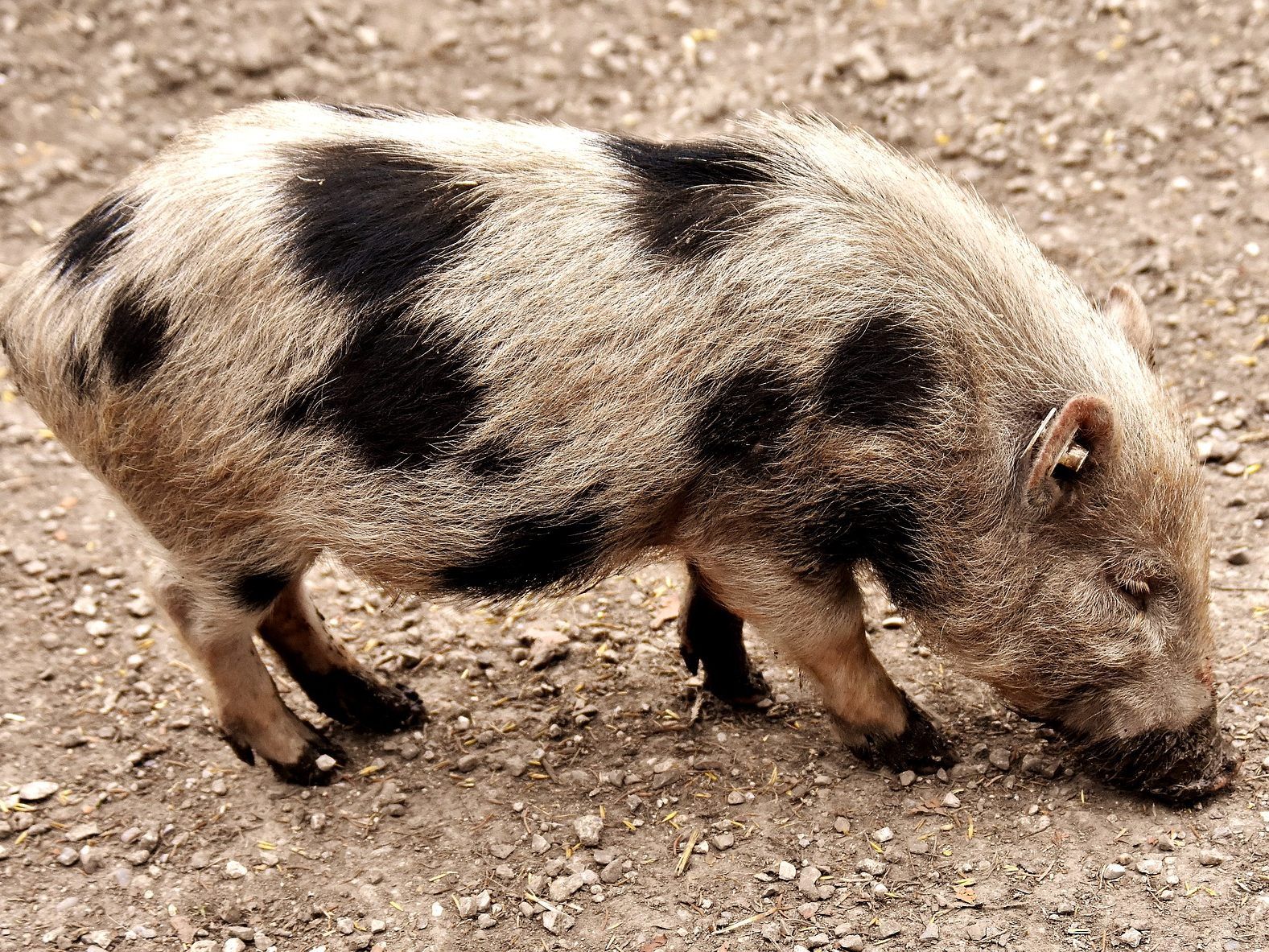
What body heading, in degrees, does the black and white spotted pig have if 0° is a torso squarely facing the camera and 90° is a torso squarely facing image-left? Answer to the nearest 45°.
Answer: approximately 270°

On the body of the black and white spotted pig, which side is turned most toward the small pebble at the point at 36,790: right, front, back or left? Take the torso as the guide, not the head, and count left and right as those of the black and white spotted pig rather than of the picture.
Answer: back
